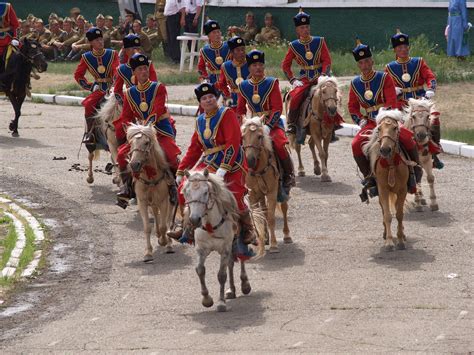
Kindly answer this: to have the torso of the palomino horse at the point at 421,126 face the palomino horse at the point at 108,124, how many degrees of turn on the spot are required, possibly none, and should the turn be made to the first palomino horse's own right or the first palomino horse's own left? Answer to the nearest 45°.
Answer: approximately 90° to the first palomino horse's own right

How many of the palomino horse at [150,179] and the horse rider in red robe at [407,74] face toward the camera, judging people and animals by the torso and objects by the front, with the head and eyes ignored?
2

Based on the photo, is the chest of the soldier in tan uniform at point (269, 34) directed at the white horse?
yes

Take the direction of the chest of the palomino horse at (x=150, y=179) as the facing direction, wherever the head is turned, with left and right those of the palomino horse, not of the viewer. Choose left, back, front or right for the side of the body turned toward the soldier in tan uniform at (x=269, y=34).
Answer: back

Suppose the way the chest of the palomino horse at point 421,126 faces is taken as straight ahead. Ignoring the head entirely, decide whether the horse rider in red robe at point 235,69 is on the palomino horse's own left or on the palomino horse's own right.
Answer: on the palomino horse's own right

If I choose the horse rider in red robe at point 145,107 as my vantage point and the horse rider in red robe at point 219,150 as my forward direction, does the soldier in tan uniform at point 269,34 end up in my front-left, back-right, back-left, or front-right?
back-left

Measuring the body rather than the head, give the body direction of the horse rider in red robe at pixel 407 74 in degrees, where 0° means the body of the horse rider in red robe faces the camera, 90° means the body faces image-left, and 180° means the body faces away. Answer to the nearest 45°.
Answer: approximately 0°

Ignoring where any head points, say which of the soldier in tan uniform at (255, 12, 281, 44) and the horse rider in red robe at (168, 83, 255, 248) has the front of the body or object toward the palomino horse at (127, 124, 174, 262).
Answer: the soldier in tan uniform
